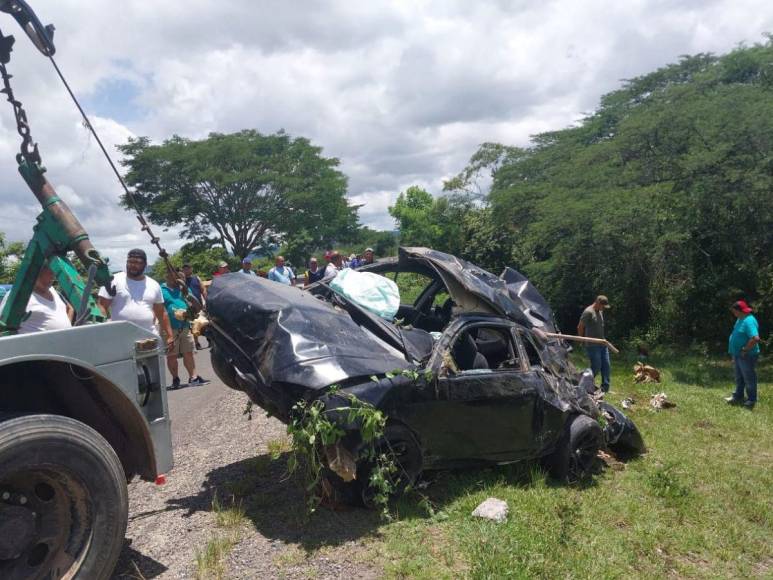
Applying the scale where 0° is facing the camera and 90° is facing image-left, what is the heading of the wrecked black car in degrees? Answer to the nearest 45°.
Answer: approximately 45°

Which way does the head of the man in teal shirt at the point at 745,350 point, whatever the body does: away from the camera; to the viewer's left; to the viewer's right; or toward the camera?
to the viewer's left

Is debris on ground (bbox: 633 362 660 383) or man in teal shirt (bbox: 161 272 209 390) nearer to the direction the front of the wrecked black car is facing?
the man in teal shirt

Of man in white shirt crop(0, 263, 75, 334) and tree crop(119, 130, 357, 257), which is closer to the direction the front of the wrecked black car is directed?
the man in white shirt

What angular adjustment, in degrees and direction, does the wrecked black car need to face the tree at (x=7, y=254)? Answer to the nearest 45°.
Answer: approximately 90° to its right

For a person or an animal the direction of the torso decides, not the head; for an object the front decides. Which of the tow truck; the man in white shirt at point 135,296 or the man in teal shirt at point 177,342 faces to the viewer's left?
the tow truck

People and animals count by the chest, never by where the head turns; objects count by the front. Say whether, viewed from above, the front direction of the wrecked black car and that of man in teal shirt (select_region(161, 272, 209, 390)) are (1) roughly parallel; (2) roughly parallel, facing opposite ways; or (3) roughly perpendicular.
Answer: roughly perpendicular

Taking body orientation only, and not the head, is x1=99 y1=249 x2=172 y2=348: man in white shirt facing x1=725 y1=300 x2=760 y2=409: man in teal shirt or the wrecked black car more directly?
the wrecked black car

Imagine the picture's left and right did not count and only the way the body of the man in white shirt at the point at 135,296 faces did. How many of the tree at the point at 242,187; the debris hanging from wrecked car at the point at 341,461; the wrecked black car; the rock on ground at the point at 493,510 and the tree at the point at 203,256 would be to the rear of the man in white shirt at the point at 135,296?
2

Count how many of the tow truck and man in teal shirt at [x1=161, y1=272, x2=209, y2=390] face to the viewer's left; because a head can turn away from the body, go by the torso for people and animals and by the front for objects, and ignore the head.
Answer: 1

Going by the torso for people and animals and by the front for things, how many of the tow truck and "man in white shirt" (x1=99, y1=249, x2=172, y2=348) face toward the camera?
1

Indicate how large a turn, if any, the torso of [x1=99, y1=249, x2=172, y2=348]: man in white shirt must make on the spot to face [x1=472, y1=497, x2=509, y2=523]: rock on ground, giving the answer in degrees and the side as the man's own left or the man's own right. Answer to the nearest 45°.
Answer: approximately 45° to the man's own left
